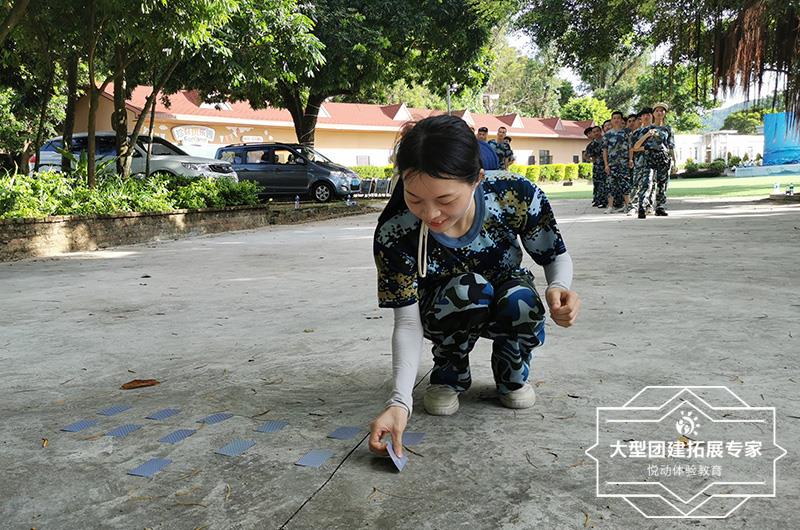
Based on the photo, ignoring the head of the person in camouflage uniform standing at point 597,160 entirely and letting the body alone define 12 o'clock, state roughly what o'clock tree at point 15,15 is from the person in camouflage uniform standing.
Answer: The tree is roughly at 1 o'clock from the person in camouflage uniform standing.

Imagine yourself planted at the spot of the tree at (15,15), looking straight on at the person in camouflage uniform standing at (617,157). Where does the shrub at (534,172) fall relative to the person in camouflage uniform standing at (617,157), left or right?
left

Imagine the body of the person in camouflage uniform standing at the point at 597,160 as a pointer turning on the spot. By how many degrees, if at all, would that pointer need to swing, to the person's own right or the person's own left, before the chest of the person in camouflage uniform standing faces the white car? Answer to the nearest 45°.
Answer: approximately 90° to the person's own right

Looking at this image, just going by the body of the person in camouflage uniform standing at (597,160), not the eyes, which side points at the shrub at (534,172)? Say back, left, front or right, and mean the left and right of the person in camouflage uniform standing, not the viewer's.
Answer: back

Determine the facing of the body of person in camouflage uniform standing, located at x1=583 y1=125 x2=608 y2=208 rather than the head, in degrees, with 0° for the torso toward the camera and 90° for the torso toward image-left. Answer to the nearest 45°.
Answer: approximately 0°

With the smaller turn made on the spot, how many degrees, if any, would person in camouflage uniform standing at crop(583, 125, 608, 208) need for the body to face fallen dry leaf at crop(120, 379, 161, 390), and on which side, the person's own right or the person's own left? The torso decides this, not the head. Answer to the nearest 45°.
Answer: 0° — they already face it

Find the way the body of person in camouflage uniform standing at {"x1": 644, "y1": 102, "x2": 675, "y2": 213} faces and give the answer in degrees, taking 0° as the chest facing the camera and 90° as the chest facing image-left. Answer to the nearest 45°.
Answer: approximately 0°

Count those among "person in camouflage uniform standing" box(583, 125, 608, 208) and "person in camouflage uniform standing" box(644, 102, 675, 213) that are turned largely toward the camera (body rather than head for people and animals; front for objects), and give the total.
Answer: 2

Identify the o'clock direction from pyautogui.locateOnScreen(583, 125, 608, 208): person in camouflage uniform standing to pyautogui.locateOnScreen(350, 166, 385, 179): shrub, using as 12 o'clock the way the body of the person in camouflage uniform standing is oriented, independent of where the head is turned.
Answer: The shrub is roughly at 5 o'clock from the person in camouflage uniform standing.

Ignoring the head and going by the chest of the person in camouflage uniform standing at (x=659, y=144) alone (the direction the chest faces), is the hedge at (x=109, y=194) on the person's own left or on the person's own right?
on the person's own right
